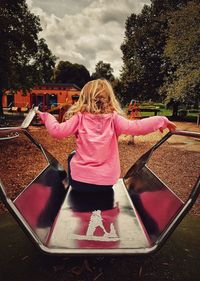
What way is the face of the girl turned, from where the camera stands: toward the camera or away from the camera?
away from the camera

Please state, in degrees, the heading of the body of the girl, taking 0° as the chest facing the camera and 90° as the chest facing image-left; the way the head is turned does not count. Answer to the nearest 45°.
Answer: approximately 180°

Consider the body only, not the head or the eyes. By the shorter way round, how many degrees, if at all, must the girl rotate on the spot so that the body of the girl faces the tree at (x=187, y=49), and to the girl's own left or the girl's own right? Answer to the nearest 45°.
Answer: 0° — they already face it

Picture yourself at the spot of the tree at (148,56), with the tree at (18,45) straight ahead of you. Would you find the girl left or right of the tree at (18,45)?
left
